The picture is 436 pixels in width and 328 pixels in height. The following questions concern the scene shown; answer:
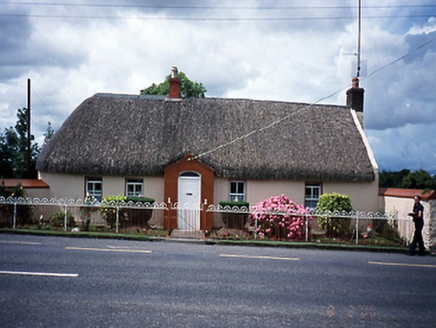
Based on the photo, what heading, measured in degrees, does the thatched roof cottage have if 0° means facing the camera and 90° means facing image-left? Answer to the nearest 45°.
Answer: approximately 0°

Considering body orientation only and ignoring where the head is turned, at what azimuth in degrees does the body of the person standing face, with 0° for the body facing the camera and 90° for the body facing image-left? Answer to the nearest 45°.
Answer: approximately 45°

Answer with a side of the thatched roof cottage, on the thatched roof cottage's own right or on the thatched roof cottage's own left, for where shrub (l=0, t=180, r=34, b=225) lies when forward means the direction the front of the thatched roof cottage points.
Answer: on the thatched roof cottage's own right

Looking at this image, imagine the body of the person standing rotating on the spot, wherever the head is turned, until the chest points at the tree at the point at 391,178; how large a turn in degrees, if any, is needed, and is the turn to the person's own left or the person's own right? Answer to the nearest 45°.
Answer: approximately 135° to the person's own right
